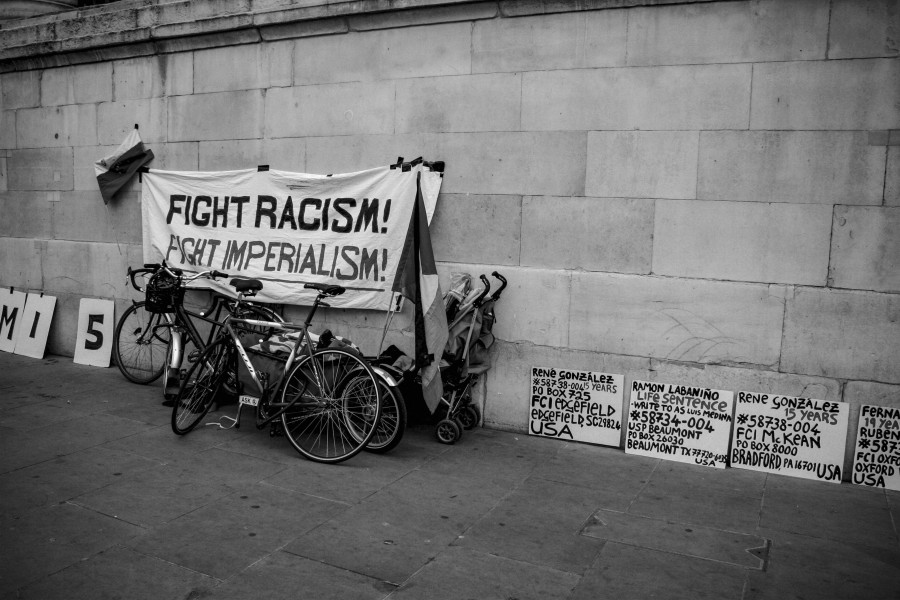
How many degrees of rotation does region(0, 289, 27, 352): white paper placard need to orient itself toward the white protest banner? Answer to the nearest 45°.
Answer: approximately 45° to its left

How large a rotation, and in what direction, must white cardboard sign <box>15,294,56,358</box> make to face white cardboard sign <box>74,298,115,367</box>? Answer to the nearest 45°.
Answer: approximately 45° to its left

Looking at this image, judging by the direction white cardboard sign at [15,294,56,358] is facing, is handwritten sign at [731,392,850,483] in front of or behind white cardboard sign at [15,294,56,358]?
in front

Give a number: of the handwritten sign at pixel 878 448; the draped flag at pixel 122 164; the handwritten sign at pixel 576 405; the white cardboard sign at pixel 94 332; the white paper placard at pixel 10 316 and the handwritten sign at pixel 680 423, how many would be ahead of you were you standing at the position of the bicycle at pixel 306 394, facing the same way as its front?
3

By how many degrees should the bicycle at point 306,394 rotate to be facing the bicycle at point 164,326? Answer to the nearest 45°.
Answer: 0° — it already faces it

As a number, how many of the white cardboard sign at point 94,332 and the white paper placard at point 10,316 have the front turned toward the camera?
2

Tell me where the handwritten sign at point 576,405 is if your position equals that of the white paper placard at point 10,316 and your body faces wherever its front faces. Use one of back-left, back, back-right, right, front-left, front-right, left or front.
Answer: front-left

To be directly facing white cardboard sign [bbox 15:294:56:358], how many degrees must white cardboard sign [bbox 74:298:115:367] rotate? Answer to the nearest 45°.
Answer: approximately 135° to its right

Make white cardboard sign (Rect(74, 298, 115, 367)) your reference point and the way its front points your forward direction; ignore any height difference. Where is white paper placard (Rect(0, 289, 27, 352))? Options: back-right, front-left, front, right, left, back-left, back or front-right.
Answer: back-right

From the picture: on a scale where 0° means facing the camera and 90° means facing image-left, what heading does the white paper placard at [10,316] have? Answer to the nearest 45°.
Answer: approximately 0°
